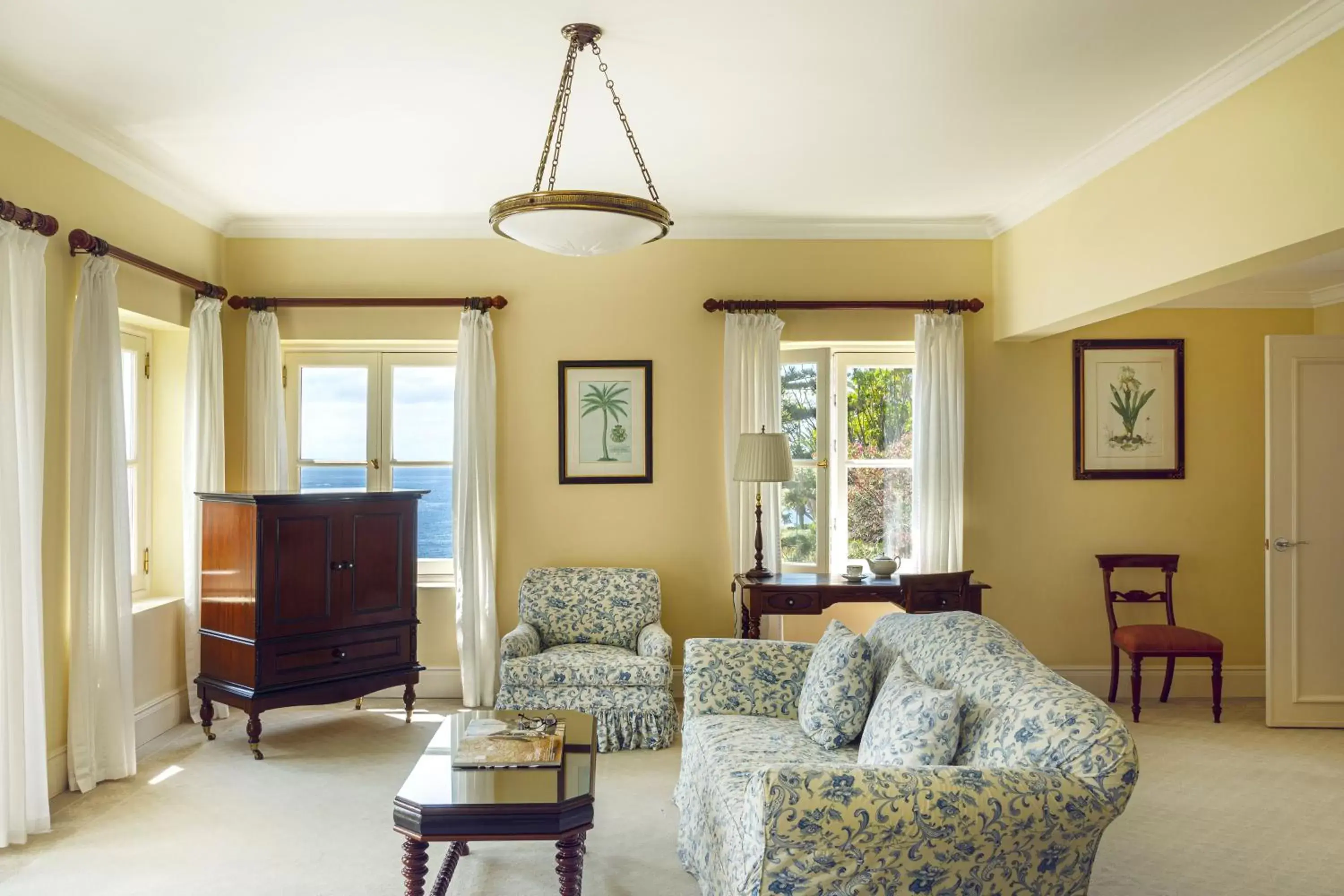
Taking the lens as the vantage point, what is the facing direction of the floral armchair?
facing the viewer

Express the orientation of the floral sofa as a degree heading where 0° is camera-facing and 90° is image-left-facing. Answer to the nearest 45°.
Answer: approximately 90°

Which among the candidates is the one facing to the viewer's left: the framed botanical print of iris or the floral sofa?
the floral sofa

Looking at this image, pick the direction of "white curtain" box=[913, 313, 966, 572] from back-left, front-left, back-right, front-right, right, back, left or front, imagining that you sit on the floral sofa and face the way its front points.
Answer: right

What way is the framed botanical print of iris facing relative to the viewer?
toward the camera

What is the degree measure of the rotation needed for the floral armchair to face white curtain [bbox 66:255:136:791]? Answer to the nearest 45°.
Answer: approximately 90° to its right

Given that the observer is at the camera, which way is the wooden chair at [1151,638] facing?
facing the viewer and to the right of the viewer

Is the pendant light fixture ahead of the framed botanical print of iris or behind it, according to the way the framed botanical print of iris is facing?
ahead

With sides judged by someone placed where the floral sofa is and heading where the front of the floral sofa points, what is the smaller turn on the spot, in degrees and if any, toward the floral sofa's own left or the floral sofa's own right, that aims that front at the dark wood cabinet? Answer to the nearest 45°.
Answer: approximately 45° to the floral sofa's own right

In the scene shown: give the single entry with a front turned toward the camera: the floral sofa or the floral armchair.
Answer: the floral armchair

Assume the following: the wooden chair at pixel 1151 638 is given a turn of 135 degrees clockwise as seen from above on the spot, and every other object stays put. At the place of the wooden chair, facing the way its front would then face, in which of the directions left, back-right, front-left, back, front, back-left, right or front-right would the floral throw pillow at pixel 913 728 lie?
left

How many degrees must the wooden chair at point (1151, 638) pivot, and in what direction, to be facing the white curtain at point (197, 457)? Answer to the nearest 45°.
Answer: approximately 90° to its right

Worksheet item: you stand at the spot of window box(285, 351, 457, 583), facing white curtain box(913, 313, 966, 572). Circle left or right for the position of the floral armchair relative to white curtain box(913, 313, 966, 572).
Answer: right
